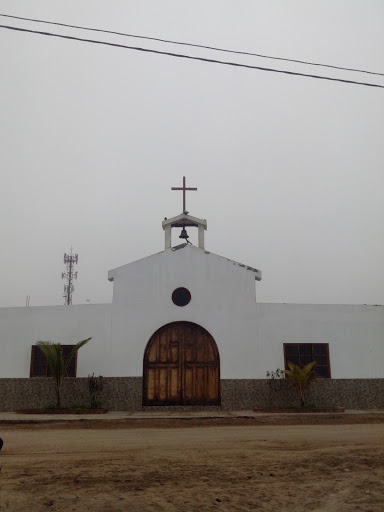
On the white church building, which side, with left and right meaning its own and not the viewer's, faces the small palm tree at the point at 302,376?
left

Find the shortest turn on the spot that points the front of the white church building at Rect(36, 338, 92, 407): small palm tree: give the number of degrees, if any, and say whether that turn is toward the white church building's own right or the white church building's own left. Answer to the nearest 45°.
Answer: approximately 90° to the white church building's own right

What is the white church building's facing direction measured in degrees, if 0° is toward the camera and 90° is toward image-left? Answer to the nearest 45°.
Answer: approximately 0°
